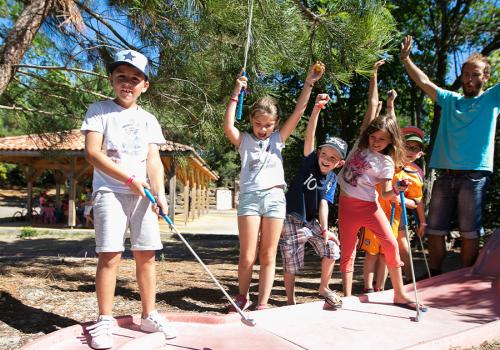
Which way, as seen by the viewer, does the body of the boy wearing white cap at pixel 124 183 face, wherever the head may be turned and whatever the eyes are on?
toward the camera

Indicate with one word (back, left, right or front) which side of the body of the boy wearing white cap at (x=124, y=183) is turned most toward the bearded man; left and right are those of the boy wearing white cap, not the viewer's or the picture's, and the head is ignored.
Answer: left

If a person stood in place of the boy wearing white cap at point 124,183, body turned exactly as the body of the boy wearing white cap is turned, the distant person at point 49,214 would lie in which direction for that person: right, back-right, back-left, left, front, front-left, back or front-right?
back

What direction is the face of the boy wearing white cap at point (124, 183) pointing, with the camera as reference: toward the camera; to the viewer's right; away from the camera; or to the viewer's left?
toward the camera
